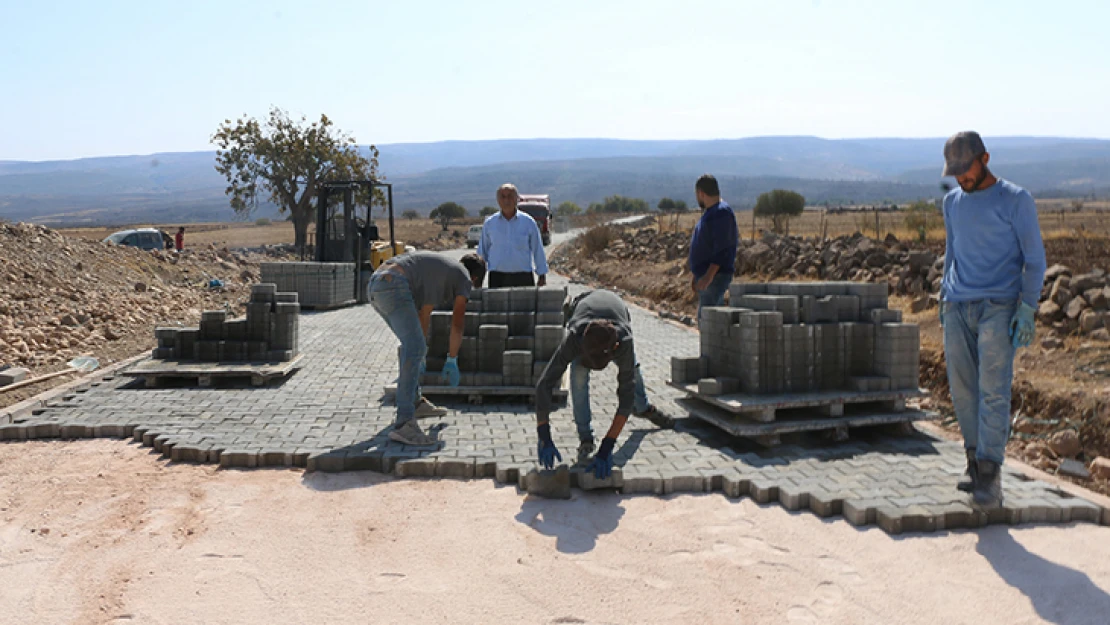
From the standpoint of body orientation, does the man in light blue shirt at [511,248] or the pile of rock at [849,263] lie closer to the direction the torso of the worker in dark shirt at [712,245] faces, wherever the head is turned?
the man in light blue shirt

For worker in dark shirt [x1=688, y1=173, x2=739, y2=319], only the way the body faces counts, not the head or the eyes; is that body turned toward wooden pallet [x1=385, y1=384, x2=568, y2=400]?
no

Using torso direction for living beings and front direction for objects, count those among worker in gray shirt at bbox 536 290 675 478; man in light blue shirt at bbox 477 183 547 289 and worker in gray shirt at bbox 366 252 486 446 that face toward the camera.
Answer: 2

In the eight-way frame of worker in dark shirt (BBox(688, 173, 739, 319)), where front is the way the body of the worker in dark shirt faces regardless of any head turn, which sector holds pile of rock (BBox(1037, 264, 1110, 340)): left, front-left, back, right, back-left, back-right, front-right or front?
back-right

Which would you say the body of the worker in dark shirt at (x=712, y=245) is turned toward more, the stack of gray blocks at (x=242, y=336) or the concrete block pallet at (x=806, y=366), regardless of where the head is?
the stack of gray blocks

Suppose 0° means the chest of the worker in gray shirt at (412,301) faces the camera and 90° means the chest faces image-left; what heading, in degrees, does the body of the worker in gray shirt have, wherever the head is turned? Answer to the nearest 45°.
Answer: approximately 270°

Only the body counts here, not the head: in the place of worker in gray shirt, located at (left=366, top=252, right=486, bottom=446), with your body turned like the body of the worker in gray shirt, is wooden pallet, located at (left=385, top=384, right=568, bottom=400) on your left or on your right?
on your left

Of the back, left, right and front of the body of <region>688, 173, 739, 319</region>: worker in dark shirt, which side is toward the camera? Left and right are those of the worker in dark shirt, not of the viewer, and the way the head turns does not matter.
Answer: left

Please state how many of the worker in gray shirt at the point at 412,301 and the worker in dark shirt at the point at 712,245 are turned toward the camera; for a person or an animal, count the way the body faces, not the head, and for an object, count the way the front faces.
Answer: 0

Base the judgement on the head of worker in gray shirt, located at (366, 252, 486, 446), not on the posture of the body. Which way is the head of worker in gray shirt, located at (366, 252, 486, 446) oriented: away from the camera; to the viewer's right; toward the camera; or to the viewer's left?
to the viewer's right
